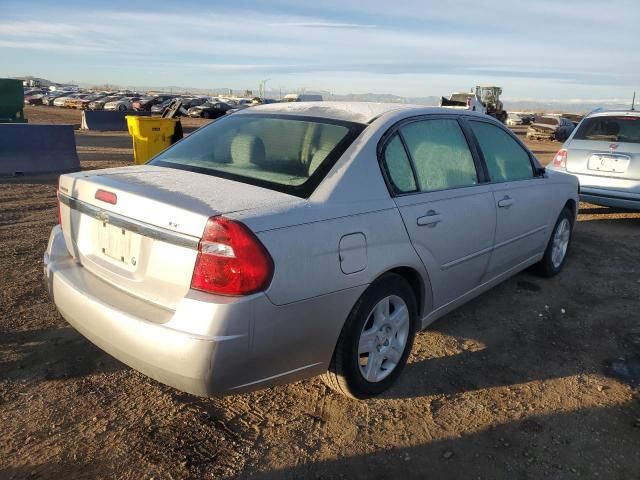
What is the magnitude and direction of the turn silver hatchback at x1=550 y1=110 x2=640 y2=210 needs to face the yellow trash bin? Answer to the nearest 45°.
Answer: approximately 90° to its left

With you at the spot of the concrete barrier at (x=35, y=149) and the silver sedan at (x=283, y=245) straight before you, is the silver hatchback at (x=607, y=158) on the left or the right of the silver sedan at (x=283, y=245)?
left

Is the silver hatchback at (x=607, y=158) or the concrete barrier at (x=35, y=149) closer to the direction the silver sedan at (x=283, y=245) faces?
the silver hatchback

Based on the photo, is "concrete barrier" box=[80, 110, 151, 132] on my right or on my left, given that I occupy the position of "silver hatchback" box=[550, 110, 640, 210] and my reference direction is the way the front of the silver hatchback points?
on my left

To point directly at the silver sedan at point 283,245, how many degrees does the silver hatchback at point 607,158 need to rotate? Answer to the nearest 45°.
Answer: approximately 180°

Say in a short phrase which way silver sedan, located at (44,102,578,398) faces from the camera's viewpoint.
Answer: facing away from the viewer and to the right of the viewer

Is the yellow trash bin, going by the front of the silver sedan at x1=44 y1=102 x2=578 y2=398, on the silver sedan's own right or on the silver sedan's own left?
on the silver sedan's own left

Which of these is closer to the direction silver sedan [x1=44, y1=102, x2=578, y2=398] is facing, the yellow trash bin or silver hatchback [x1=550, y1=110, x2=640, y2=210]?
the silver hatchback

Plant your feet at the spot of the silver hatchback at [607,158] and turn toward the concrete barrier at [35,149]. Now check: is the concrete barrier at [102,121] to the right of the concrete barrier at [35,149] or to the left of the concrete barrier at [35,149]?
right

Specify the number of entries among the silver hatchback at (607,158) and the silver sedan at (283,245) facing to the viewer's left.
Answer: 0

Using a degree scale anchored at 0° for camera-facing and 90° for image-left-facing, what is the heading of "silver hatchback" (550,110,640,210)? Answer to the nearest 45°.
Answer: approximately 180°
